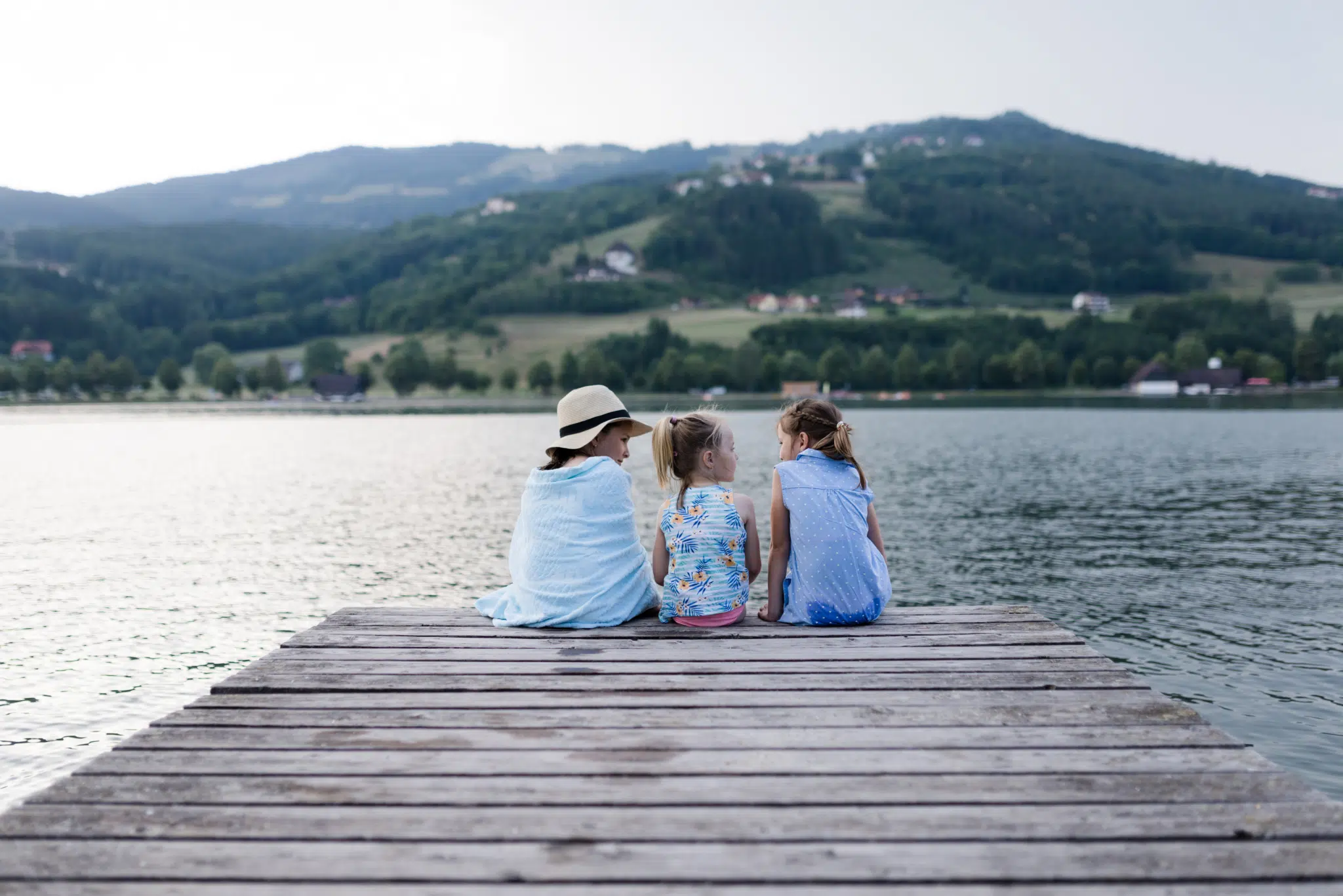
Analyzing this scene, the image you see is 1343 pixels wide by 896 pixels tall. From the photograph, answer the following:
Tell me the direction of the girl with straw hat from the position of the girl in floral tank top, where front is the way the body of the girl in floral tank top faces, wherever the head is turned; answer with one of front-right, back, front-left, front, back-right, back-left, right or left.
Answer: left

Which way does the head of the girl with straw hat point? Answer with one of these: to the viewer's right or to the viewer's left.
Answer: to the viewer's right

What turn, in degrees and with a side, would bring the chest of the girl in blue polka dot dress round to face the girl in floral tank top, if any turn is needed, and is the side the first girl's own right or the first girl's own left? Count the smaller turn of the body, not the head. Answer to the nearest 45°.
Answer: approximately 90° to the first girl's own left

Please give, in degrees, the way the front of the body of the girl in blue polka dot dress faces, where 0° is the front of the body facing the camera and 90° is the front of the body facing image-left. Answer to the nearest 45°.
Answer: approximately 180°

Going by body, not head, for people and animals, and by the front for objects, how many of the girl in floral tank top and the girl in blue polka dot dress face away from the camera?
2

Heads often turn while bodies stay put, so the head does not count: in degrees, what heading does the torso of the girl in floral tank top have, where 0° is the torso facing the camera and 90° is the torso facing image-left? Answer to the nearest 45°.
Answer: approximately 180°

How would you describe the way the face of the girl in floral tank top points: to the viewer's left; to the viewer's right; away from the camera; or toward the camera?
to the viewer's right

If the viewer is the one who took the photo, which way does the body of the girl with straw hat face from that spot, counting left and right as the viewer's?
facing away from the viewer and to the right of the viewer
